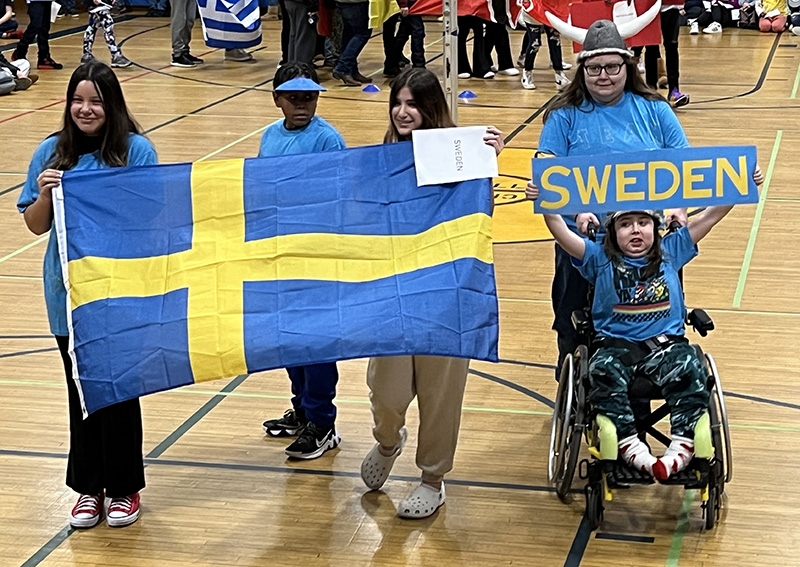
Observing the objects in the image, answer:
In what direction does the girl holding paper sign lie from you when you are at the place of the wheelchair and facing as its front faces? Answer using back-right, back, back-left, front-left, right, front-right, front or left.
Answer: right

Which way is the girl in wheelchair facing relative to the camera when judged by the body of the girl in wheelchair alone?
toward the camera

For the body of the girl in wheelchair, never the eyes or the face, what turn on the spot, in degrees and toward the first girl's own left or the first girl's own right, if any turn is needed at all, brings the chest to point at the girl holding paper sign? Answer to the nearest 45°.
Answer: approximately 90° to the first girl's own right

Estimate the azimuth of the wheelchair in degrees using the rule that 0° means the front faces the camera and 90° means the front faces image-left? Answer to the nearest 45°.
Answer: approximately 0°
